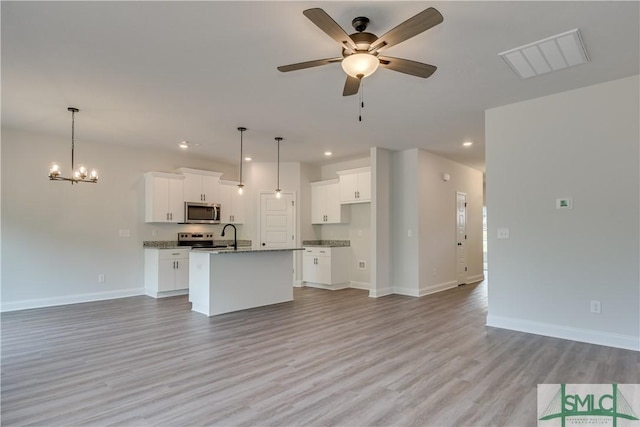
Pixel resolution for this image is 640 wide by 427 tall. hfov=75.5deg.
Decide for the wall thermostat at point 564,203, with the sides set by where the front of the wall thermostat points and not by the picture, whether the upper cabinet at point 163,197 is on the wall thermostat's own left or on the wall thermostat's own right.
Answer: on the wall thermostat's own right

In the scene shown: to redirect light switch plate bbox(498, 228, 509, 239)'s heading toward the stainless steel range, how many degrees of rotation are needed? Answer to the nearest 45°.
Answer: approximately 90° to its right

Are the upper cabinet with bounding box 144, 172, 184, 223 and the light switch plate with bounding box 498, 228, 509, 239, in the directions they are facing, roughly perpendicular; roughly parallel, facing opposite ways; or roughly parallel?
roughly perpendicular

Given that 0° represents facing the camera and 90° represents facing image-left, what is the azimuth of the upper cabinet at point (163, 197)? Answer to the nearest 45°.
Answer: approximately 315°
